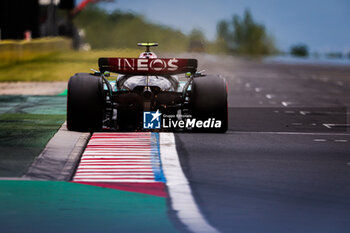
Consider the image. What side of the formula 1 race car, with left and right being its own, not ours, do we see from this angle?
back
